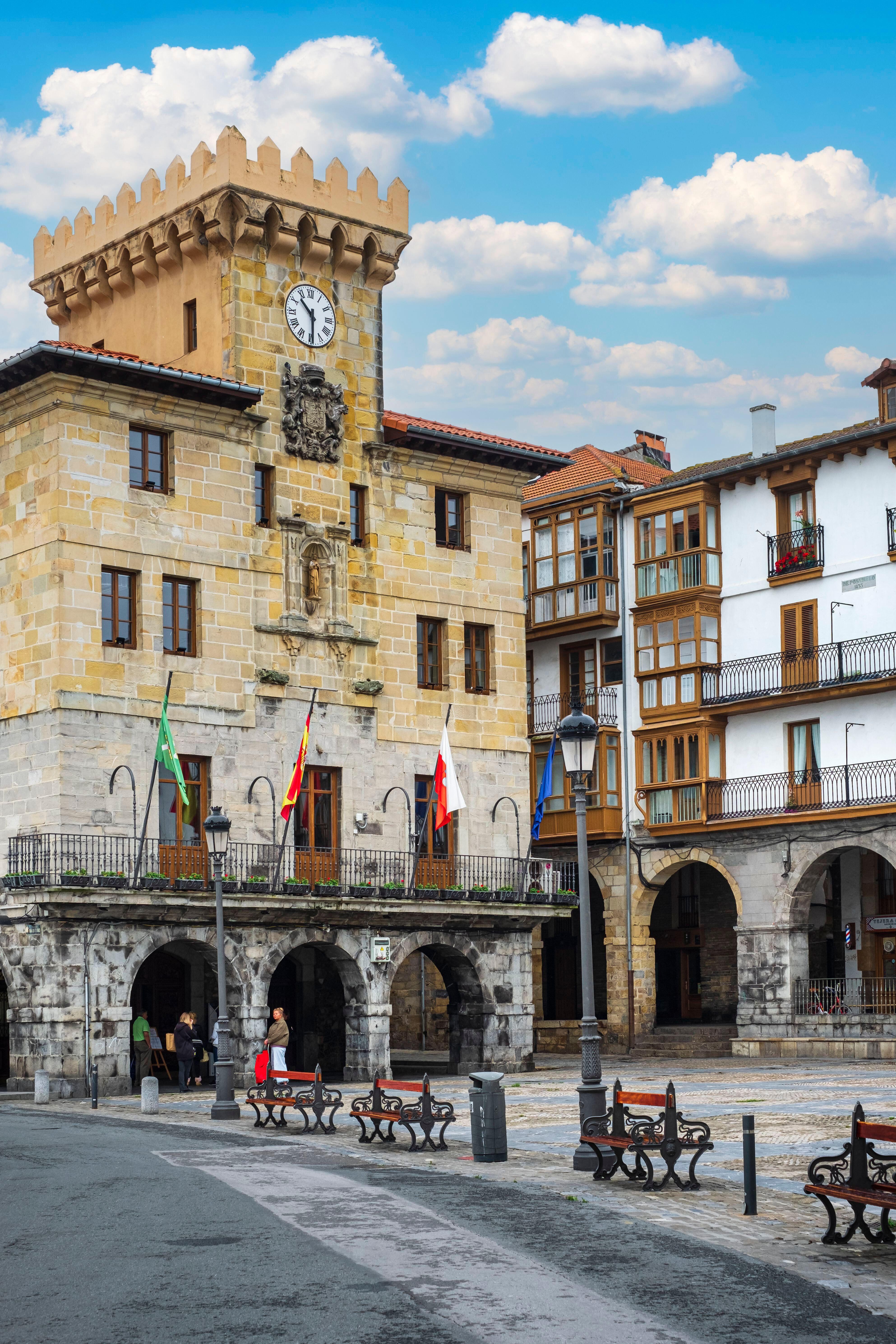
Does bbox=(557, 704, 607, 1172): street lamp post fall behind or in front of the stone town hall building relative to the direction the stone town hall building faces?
in front

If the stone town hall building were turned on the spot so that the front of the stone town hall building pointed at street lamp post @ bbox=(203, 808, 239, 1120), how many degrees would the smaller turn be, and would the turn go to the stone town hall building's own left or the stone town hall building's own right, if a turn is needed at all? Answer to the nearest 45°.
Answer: approximately 45° to the stone town hall building's own right

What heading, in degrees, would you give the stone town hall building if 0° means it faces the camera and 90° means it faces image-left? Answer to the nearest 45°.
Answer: approximately 315°

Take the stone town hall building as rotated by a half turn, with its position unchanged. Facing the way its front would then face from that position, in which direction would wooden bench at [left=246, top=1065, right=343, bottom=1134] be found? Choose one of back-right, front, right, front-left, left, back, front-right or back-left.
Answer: back-left
